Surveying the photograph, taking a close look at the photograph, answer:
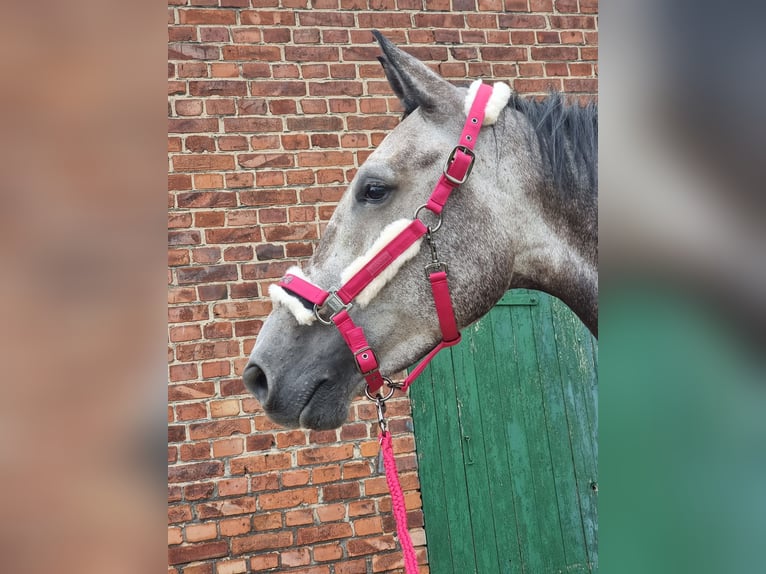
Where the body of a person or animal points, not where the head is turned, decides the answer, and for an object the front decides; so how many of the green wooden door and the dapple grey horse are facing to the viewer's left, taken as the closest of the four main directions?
1

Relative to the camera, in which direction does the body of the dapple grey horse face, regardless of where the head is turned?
to the viewer's left

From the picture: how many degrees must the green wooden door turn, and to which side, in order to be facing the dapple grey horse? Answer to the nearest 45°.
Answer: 0° — it already faces it

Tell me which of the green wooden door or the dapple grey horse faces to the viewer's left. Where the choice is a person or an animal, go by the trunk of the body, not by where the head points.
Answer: the dapple grey horse

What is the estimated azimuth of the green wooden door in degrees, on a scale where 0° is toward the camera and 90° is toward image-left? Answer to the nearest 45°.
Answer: approximately 0°

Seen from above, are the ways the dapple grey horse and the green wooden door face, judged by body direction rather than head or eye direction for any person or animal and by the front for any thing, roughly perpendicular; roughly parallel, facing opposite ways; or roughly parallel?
roughly perpendicular

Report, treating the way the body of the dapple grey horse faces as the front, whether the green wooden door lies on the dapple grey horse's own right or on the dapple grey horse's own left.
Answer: on the dapple grey horse's own right
